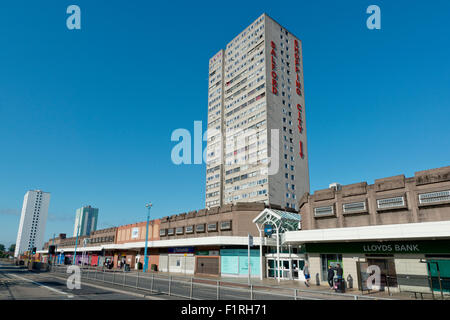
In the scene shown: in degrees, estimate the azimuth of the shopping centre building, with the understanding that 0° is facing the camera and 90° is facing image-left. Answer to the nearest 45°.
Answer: approximately 45°

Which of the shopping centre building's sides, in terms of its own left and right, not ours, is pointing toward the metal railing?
front
